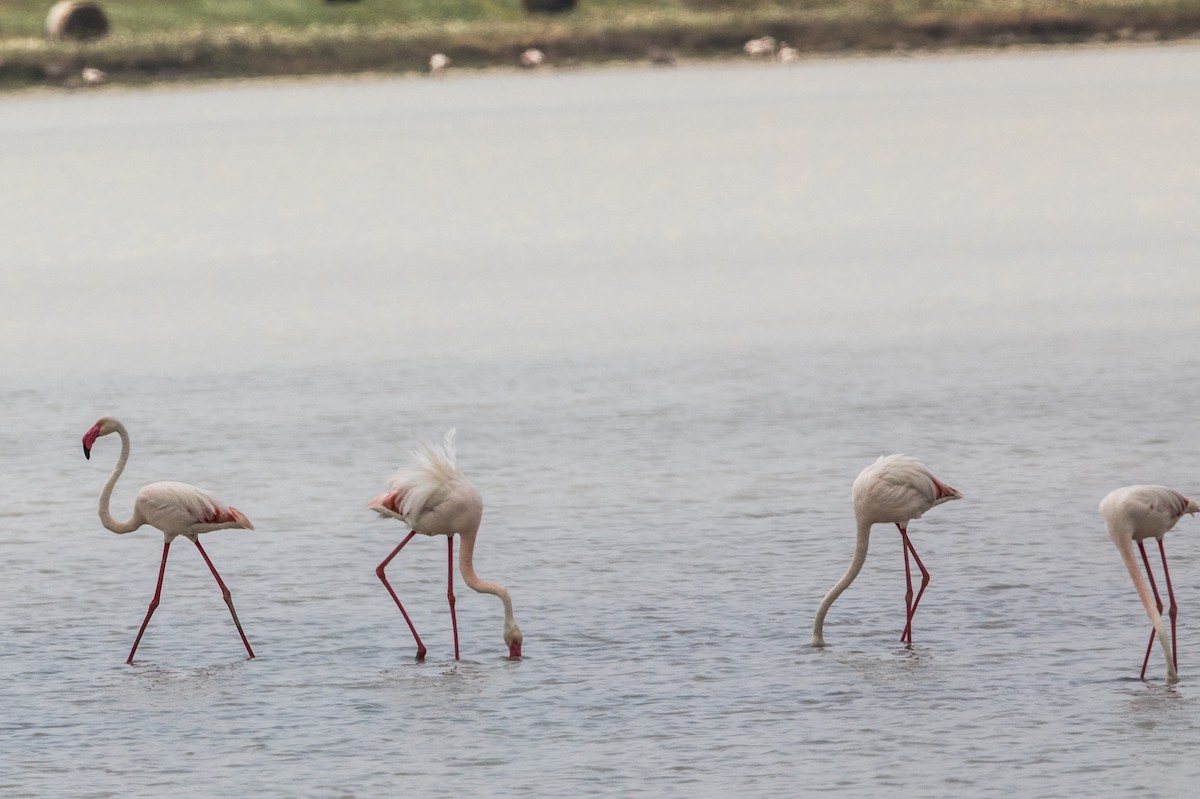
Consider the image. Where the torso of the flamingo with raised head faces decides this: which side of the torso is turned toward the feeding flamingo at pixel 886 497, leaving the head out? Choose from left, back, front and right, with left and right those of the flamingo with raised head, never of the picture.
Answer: back

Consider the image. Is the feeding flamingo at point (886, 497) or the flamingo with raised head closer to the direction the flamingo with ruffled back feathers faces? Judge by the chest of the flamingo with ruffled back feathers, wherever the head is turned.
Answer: the feeding flamingo

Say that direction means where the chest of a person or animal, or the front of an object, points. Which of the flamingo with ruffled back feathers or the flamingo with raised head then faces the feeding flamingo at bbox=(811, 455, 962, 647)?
the flamingo with ruffled back feathers

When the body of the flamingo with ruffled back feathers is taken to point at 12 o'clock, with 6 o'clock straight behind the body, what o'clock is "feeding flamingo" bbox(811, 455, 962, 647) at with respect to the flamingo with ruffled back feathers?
The feeding flamingo is roughly at 12 o'clock from the flamingo with ruffled back feathers.

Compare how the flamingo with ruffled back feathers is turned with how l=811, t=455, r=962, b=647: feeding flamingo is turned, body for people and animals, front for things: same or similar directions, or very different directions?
very different directions

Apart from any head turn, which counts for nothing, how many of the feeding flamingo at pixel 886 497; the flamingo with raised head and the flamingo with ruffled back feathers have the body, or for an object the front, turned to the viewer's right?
1

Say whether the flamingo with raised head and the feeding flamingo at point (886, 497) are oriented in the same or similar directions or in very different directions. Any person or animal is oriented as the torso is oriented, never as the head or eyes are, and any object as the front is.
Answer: same or similar directions

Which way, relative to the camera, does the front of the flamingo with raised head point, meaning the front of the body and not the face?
to the viewer's left

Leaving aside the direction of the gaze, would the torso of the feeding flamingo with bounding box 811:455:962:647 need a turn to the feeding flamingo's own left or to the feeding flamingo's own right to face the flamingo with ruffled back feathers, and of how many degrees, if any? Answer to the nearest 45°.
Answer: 0° — it already faces it

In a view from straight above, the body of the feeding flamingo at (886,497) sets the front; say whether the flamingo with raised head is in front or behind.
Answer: in front

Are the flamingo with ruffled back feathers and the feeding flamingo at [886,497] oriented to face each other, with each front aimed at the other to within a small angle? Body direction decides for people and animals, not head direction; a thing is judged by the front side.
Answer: yes

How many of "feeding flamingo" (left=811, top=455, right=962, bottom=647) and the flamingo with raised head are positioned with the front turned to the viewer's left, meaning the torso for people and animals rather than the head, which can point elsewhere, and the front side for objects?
2

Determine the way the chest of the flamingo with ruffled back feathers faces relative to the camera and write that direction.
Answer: to the viewer's right

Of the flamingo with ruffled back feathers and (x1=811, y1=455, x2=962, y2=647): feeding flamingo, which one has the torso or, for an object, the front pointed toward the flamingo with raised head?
the feeding flamingo

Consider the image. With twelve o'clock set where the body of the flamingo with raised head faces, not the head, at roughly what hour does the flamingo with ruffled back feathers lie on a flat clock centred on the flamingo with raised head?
The flamingo with ruffled back feathers is roughly at 7 o'clock from the flamingo with raised head.

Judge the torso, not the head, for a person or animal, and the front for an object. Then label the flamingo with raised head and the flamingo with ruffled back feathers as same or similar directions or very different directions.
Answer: very different directions

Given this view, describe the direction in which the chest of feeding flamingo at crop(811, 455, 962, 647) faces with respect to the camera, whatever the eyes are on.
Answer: to the viewer's left
